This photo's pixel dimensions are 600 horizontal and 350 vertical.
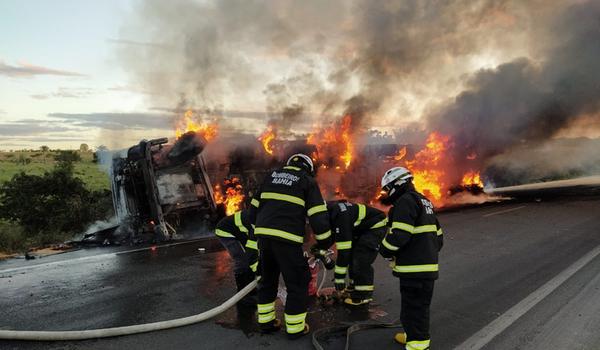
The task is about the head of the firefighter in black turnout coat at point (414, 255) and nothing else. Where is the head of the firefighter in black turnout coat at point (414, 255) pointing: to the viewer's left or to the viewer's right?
to the viewer's left

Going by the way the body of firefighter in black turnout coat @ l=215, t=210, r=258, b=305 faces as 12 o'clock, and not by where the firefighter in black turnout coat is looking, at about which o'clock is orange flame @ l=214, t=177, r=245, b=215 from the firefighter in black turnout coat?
The orange flame is roughly at 9 o'clock from the firefighter in black turnout coat.

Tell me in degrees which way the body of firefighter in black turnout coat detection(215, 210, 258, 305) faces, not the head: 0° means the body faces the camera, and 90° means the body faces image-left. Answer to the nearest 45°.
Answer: approximately 270°

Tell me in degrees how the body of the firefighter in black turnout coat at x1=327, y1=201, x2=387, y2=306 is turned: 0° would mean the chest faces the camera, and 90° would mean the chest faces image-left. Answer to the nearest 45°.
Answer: approximately 90°

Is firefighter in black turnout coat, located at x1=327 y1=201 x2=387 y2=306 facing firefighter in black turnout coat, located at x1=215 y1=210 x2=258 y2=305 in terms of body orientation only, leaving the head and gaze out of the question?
yes

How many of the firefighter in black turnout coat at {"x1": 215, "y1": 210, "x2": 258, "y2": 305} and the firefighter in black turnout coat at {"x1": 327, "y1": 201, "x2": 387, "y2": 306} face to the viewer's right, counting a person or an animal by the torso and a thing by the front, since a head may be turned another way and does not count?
1

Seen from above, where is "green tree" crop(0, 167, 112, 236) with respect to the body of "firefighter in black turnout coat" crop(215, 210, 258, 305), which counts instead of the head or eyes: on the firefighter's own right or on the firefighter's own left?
on the firefighter's own left

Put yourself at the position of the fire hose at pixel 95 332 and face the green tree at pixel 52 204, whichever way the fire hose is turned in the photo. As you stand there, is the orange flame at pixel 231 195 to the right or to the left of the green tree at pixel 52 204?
right
